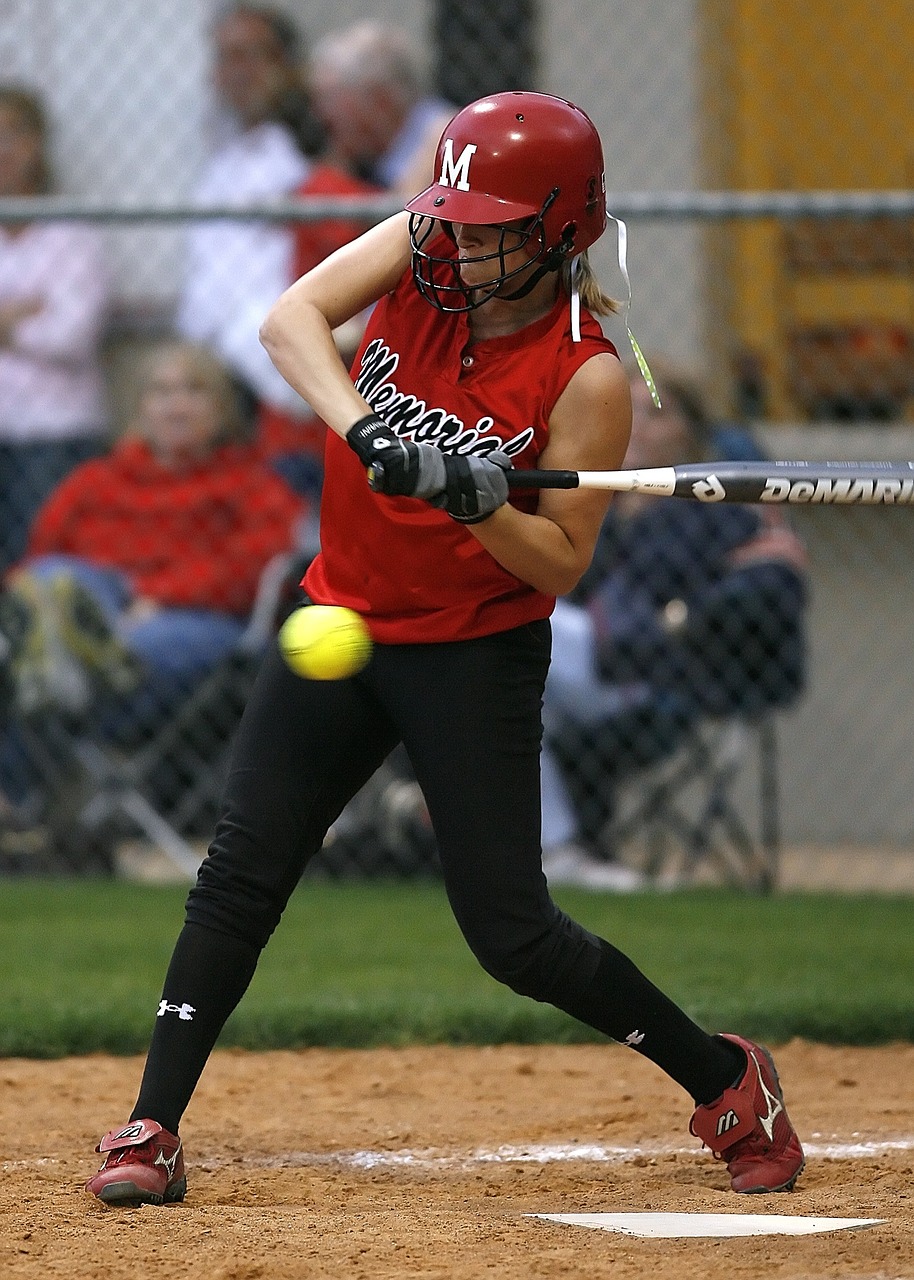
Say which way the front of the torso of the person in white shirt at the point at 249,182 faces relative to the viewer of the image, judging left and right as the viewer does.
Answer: facing the viewer and to the left of the viewer

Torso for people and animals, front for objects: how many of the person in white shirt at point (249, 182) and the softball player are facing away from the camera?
0

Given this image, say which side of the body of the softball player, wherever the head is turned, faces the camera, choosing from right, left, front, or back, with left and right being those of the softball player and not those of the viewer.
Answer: front

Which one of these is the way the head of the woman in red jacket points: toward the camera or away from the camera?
toward the camera

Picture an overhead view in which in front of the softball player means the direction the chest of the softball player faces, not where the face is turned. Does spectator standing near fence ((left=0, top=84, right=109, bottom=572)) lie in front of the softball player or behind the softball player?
behind

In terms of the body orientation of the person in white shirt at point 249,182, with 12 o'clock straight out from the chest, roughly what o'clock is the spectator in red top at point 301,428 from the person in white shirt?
The spectator in red top is roughly at 10 o'clock from the person in white shirt.

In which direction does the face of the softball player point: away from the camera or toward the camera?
toward the camera

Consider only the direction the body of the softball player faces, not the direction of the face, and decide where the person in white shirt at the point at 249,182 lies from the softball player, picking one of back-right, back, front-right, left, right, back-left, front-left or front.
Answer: back

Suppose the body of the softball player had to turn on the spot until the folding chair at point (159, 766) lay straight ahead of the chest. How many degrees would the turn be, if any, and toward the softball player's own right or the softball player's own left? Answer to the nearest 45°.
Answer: approximately 180°
